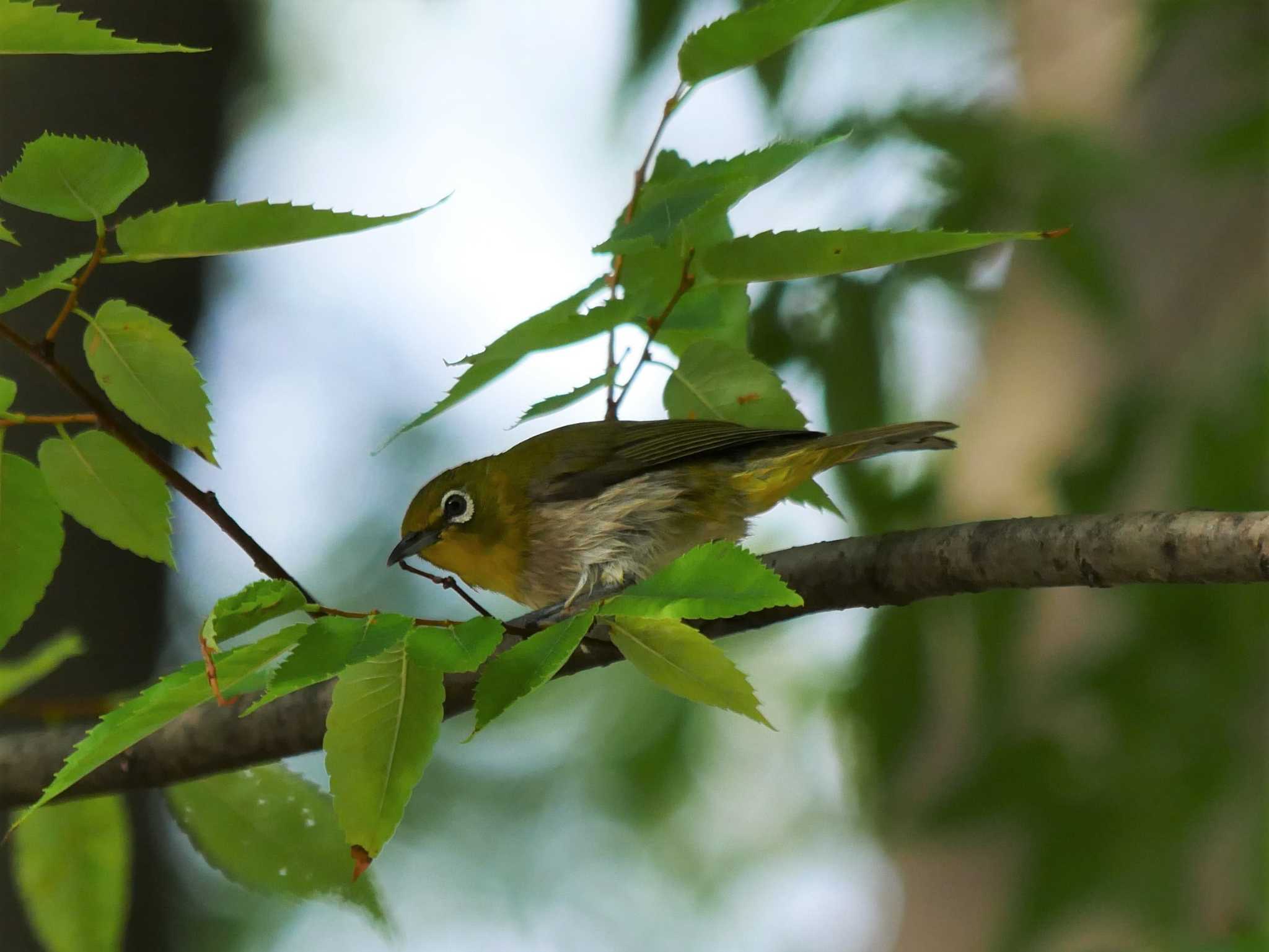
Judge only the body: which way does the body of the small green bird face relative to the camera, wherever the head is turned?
to the viewer's left

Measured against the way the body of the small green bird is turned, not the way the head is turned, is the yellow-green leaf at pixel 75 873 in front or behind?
in front

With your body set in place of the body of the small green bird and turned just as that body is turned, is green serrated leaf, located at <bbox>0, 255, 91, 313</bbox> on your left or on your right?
on your left
